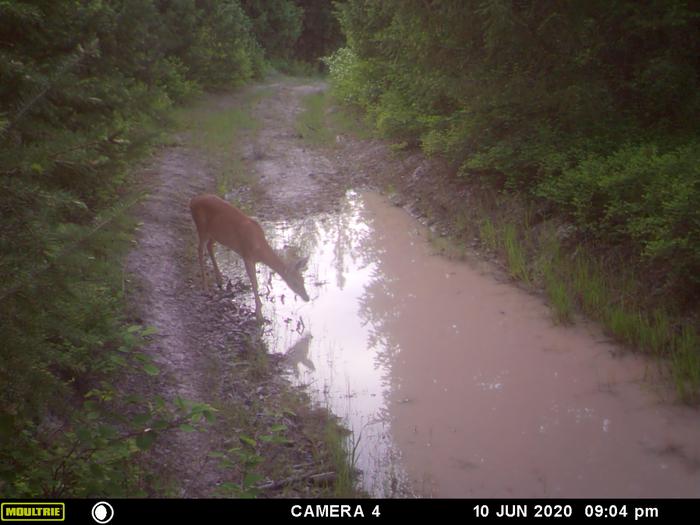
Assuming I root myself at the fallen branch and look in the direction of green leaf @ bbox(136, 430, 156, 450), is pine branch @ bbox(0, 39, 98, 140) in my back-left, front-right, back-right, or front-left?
front-right

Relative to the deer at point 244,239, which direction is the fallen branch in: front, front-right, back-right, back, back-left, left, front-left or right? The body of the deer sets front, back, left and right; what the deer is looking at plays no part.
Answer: front-right

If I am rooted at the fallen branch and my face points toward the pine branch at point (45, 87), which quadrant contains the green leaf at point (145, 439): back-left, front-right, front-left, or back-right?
front-left

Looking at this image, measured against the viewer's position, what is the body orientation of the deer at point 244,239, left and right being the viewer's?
facing the viewer and to the right of the viewer

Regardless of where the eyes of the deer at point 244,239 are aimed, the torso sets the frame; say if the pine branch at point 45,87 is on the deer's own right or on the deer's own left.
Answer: on the deer's own right

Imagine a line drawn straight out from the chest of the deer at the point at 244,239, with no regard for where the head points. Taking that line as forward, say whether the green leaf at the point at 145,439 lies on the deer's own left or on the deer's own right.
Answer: on the deer's own right
